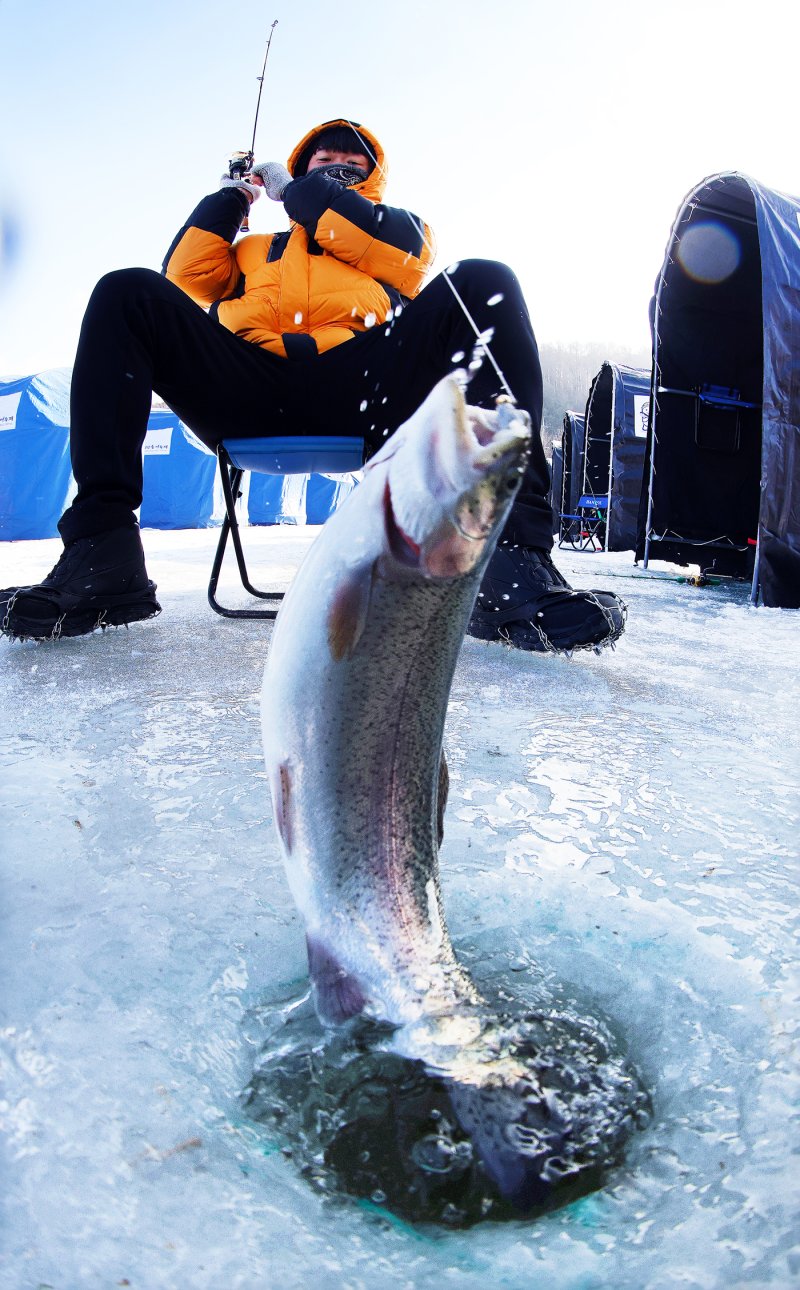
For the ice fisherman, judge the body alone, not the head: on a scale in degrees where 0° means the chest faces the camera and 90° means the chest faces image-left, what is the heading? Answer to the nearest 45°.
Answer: approximately 0°

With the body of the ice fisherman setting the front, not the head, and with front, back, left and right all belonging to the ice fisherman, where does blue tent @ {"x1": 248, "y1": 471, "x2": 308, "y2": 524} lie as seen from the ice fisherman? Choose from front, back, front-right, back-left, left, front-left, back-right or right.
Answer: back

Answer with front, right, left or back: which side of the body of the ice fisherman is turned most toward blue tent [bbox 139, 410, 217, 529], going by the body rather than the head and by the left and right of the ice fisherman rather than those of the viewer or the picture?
back

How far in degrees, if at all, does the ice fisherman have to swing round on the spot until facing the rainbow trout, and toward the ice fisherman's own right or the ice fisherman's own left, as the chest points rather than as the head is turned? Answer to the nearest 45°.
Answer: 0° — they already face it

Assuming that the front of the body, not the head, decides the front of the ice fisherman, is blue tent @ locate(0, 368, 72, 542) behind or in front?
behind

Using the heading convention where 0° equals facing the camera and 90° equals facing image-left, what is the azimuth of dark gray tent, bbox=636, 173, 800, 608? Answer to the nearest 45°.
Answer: approximately 45°

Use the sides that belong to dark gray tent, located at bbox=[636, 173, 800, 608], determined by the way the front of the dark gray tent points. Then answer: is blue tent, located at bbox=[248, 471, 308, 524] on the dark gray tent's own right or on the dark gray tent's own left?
on the dark gray tent's own right

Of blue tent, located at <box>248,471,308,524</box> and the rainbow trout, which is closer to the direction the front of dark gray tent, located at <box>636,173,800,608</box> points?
the rainbow trout
